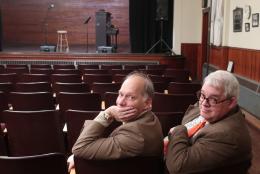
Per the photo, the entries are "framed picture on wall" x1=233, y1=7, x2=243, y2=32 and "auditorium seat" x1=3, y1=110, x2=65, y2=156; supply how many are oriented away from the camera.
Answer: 1

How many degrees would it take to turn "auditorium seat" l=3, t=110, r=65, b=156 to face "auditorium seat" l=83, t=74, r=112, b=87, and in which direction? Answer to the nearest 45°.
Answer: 0° — it already faces it

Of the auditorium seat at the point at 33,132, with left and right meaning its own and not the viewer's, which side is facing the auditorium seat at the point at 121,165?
back

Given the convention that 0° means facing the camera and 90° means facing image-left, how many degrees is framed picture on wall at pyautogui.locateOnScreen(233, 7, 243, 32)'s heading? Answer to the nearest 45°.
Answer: approximately 45°

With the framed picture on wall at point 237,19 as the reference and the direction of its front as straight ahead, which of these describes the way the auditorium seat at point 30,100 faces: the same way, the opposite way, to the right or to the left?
to the right

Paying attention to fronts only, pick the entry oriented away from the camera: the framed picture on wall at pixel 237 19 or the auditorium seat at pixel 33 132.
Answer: the auditorium seat

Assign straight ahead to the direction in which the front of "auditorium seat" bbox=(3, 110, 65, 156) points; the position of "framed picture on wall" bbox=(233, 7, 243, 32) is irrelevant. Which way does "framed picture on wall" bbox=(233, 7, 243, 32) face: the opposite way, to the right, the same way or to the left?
to the left

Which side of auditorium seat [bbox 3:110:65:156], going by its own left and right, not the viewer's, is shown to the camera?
back

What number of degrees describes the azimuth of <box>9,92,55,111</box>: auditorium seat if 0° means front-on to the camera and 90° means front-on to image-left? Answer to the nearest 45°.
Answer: approximately 180°

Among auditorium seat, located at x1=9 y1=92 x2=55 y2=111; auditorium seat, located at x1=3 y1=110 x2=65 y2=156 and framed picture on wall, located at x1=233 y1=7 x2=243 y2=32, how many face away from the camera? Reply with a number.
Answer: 2

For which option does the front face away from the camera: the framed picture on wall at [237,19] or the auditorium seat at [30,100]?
the auditorium seat

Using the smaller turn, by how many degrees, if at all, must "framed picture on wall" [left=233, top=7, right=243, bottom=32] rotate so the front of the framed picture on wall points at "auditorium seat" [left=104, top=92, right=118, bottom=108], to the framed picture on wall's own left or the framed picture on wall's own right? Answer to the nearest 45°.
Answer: approximately 45° to the framed picture on wall's own left
